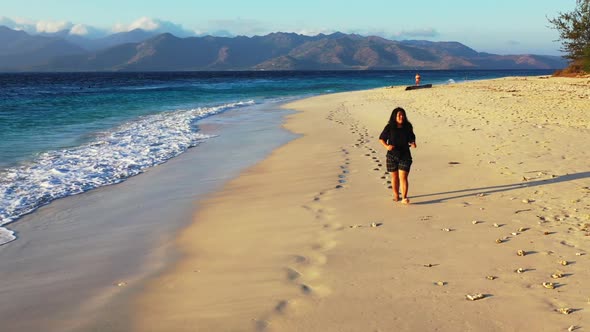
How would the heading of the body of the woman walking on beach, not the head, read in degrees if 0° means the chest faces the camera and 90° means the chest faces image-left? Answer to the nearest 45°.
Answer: approximately 0°

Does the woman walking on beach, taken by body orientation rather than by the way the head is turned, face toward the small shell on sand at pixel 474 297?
yes
